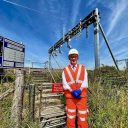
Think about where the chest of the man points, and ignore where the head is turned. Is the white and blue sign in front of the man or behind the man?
behind

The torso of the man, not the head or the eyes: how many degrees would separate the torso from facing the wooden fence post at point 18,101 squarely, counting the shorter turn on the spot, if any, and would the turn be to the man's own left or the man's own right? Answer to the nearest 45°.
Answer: approximately 90° to the man's own right

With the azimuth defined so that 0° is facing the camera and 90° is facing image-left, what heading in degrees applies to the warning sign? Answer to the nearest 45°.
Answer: approximately 0°

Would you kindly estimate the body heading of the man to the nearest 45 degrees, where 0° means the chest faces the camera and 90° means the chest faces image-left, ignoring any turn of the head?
approximately 0°

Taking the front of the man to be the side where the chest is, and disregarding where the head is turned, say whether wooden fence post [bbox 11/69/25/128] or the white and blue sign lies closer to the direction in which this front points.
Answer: the wooden fence post

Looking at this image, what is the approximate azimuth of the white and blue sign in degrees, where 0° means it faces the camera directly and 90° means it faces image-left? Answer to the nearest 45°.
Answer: approximately 315°
